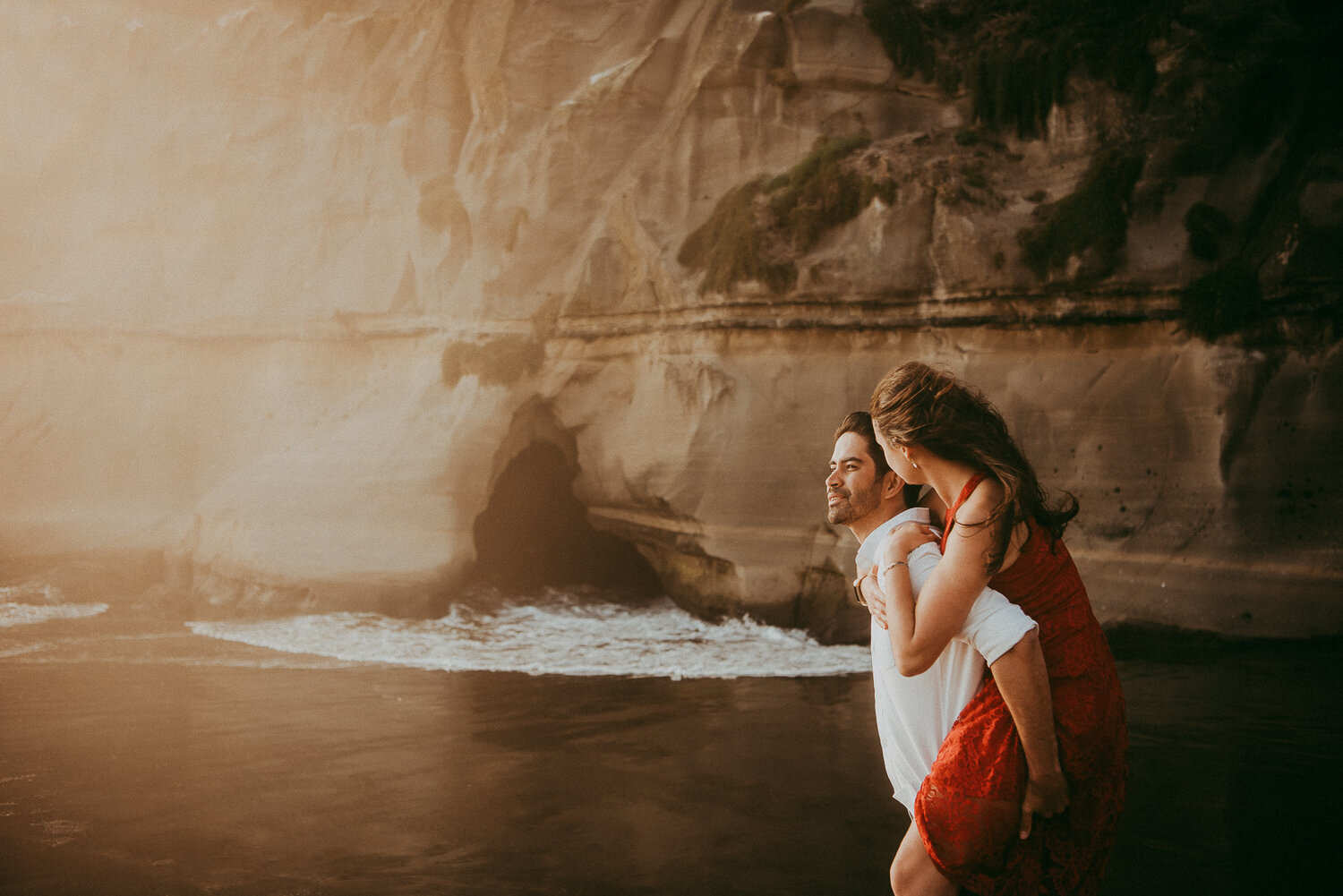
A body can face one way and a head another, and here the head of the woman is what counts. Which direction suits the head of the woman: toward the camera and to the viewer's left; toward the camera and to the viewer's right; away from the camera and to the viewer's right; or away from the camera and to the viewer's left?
away from the camera and to the viewer's left

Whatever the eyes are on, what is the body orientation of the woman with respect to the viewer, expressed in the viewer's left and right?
facing to the left of the viewer
